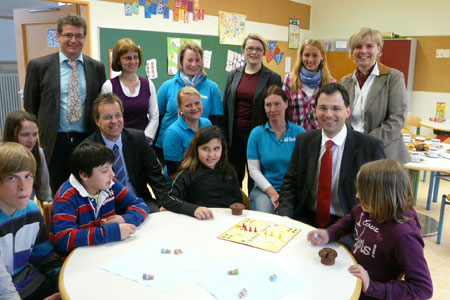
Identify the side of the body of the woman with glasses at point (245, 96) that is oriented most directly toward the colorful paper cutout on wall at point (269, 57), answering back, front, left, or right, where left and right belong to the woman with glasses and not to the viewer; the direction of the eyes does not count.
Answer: back

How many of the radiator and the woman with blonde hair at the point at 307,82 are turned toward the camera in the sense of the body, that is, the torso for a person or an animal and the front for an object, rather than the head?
2

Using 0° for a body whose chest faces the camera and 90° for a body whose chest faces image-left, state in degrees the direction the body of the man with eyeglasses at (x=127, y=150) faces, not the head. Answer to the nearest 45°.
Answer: approximately 0°

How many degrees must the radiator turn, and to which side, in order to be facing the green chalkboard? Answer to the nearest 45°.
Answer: approximately 45° to its left

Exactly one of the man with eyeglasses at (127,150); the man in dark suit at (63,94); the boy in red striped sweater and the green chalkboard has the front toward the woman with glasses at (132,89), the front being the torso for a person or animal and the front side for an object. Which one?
the green chalkboard

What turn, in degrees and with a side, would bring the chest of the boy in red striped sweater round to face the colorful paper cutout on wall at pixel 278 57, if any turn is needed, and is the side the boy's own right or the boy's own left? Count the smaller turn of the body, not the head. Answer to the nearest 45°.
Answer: approximately 90° to the boy's own left

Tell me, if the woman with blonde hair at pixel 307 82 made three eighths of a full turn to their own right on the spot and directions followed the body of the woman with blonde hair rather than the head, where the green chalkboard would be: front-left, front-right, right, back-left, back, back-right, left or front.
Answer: front

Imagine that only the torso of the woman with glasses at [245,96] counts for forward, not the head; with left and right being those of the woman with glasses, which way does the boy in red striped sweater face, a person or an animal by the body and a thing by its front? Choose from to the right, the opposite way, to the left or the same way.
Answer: to the left

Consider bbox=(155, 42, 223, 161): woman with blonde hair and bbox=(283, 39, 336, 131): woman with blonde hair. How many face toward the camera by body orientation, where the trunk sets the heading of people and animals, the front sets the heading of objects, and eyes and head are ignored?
2

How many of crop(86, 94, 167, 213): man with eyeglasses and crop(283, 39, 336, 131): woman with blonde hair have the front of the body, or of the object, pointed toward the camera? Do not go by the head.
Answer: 2
